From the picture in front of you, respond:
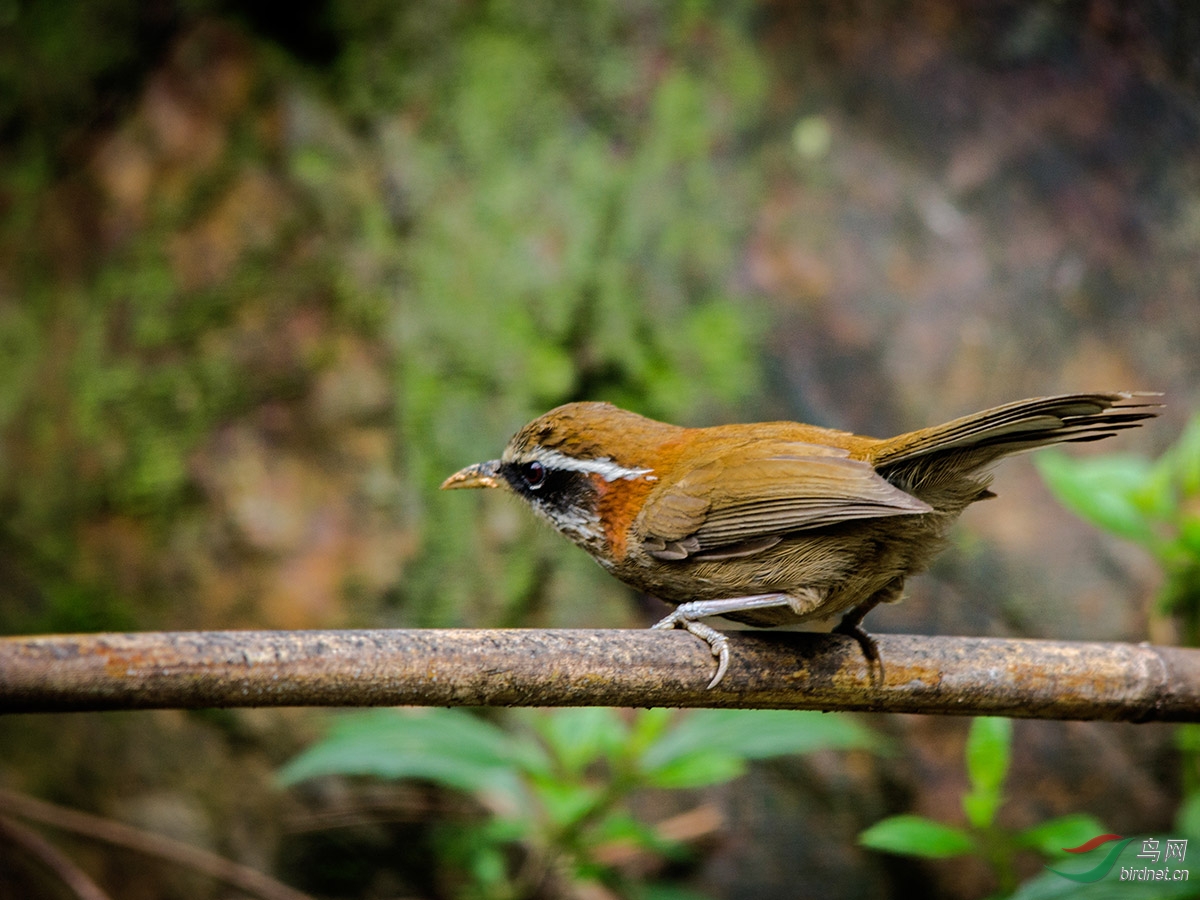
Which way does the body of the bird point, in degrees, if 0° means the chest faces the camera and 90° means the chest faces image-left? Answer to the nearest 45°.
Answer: approximately 90°

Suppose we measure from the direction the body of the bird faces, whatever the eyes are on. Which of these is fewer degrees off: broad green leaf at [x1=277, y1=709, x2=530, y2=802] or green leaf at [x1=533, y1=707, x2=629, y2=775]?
the broad green leaf

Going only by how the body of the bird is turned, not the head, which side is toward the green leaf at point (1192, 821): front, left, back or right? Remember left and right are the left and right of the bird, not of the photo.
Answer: back
